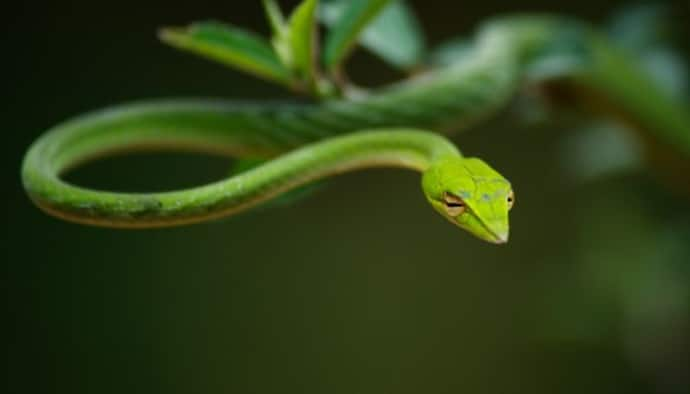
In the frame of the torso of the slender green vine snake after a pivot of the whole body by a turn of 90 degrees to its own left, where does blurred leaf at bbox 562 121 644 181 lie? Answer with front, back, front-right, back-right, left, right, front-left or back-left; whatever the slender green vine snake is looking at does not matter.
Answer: front

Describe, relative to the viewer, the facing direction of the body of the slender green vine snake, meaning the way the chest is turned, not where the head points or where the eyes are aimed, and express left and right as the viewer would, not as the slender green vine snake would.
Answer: facing the viewer and to the right of the viewer

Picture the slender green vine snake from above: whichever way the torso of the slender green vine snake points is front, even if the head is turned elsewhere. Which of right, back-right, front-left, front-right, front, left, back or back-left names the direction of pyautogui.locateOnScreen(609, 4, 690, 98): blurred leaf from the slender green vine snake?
left
